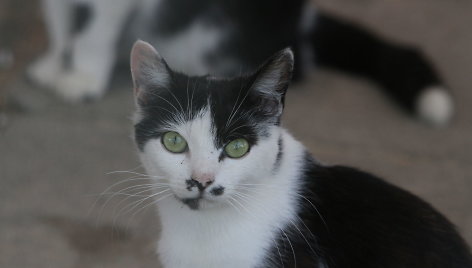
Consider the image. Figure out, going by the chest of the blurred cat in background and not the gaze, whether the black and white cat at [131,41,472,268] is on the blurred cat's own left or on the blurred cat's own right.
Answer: on the blurred cat's own left

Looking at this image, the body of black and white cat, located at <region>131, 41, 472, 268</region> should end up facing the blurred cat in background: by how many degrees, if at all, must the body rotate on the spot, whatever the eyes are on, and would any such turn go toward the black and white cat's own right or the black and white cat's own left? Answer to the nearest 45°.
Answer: approximately 135° to the black and white cat's own right

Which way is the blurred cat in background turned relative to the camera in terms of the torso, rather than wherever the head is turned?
to the viewer's left

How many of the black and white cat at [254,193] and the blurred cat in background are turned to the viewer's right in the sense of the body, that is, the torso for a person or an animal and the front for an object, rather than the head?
0

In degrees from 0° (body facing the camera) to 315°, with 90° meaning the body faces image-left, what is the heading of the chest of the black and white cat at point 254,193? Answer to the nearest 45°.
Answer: approximately 45°
